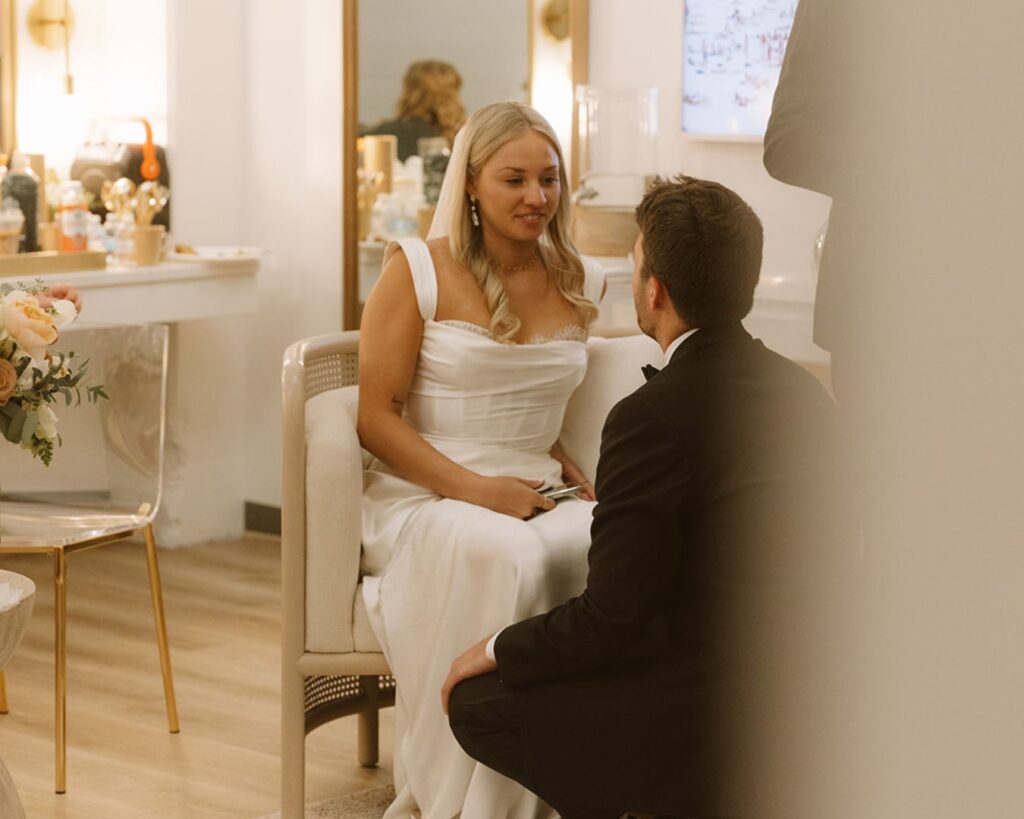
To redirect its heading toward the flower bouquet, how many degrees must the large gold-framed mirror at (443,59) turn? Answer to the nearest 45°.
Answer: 0° — it already faces it

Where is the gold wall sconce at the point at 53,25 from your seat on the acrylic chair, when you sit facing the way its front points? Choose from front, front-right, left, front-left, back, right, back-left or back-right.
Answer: back-right

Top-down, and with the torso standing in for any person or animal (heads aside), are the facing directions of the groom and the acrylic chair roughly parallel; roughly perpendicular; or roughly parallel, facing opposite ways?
roughly perpendicular

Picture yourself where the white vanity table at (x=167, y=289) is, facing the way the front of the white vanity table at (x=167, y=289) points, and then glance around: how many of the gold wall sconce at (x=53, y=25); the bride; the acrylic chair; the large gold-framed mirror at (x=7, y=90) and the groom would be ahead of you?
3

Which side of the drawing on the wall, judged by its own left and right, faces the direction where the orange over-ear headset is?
right

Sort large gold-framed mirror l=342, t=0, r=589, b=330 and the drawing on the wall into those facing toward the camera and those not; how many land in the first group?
2

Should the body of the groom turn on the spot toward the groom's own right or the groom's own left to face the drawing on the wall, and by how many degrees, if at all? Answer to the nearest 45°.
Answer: approximately 45° to the groom's own right

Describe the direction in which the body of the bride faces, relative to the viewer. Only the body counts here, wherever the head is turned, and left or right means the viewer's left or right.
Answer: facing the viewer and to the right of the viewer

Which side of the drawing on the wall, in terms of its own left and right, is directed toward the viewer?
front

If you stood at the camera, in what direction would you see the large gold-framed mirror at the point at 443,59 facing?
facing the viewer

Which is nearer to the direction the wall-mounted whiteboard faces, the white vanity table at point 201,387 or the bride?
the bride

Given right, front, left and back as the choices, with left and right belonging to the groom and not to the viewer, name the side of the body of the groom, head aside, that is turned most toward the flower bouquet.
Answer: front

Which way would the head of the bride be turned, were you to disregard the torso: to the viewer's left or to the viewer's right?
to the viewer's right

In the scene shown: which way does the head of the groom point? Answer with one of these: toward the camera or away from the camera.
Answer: away from the camera
